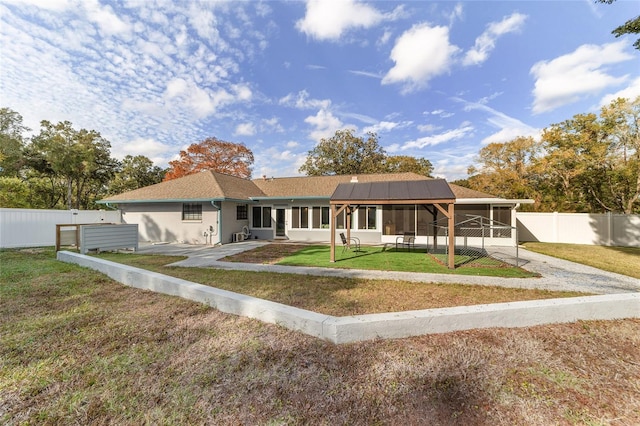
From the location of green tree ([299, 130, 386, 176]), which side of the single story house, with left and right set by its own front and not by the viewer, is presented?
front

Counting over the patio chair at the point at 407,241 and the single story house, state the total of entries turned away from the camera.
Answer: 1

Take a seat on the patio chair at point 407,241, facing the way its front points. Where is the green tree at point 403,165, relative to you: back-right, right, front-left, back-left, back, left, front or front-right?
back-right

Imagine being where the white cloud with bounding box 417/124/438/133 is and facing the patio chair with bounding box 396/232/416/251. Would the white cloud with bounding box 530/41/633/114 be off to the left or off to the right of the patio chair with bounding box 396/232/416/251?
left

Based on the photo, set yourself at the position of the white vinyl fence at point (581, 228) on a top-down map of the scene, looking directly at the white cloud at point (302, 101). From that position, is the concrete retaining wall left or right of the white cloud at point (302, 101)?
left

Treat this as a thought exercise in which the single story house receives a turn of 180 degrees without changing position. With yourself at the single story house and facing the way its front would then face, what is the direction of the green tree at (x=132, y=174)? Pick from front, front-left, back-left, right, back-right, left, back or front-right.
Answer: back-right

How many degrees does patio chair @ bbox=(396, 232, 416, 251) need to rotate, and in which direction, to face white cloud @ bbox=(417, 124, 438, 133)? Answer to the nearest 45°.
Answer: approximately 135° to its right

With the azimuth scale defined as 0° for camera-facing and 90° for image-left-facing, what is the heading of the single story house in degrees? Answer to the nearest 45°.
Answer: approximately 180°

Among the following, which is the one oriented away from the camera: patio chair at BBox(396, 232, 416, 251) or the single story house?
the single story house

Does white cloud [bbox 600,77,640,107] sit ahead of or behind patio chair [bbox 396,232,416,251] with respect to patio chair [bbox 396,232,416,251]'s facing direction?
behind

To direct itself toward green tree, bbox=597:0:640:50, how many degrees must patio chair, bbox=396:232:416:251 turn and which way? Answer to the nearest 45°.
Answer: approximately 90° to its left

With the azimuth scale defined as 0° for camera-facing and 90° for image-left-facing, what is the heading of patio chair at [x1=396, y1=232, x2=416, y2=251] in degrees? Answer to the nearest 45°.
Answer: approximately 45°
